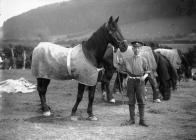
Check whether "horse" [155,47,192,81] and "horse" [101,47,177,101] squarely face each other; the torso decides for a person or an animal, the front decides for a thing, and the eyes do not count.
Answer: no

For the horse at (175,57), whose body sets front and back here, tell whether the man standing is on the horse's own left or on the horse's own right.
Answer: on the horse's own right

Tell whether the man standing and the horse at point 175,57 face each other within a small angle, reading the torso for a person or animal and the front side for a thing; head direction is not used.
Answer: no

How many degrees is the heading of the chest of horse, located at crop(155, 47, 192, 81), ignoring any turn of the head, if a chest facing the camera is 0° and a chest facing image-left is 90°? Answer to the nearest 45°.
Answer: approximately 90°

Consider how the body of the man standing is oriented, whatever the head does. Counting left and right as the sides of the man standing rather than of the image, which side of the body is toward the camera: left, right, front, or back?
front

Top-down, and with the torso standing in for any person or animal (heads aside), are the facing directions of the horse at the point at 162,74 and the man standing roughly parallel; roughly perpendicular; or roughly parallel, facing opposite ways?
roughly perpendicular

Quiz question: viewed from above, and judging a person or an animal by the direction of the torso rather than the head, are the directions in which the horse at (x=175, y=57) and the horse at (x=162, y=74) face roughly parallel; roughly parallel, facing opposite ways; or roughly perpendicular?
roughly parallel

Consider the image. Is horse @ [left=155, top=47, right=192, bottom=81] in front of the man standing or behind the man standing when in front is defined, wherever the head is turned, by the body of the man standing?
behind

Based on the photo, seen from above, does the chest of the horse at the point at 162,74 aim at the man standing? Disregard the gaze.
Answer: no

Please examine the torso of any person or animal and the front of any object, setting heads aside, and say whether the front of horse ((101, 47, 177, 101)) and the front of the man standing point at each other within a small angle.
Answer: no

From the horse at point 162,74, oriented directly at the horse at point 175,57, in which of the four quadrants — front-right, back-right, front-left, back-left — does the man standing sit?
back-right

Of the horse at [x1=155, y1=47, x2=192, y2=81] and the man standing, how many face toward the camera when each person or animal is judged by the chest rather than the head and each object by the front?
1

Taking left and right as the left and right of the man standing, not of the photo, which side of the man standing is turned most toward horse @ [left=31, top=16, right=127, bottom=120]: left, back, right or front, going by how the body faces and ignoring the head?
right

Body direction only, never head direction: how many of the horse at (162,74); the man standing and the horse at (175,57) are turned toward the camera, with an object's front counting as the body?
1

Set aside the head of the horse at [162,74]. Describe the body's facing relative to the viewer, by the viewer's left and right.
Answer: facing to the left of the viewer

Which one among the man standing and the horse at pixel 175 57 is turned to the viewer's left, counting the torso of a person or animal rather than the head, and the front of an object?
the horse
